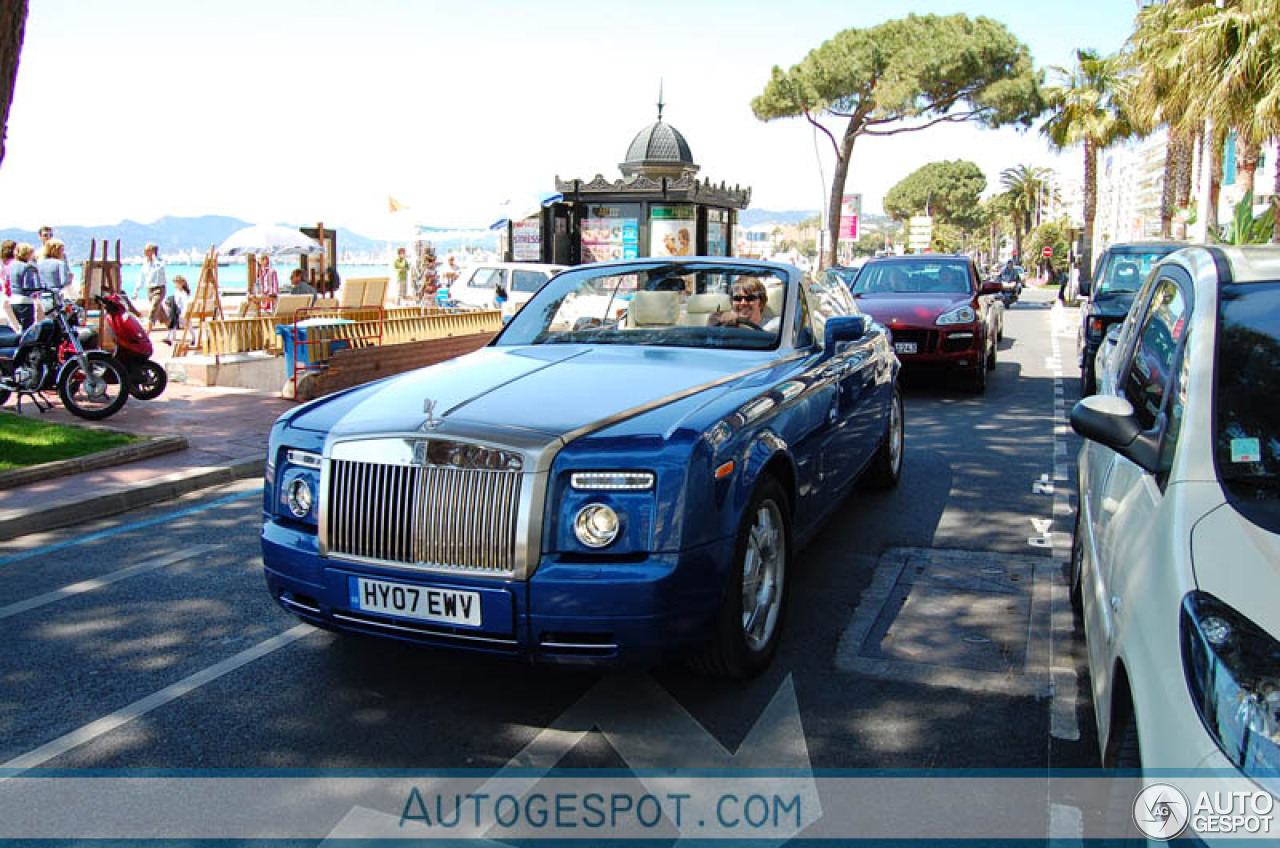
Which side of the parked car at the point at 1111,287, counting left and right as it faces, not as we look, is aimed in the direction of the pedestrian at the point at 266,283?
right

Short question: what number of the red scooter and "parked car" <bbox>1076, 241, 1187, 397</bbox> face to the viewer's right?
1

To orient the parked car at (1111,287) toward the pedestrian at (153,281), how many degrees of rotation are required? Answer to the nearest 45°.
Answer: approximately 90° to its right

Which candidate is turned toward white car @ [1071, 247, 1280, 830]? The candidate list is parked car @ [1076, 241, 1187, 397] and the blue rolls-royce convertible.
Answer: the parked car

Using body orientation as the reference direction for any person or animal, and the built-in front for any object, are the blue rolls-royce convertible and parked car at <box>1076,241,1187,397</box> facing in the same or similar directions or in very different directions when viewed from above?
same or similar directions

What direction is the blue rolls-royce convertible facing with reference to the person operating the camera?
facing the viewer and to the left of the viewer

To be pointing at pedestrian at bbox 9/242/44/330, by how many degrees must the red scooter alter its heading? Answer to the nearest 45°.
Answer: approximately 135° to its left

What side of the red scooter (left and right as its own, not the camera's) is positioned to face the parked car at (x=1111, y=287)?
front

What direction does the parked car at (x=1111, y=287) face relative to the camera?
toward the camera

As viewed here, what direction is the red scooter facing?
to the viewer's right

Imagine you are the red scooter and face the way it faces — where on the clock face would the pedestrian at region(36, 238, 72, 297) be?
The pedestrian is roughly at 8 o'clock from the red scooter.

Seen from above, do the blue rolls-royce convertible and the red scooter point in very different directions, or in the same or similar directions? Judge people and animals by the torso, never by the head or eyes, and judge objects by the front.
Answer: very different directions

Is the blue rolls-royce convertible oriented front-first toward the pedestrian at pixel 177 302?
no

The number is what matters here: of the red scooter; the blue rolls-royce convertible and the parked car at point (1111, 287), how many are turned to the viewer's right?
1
